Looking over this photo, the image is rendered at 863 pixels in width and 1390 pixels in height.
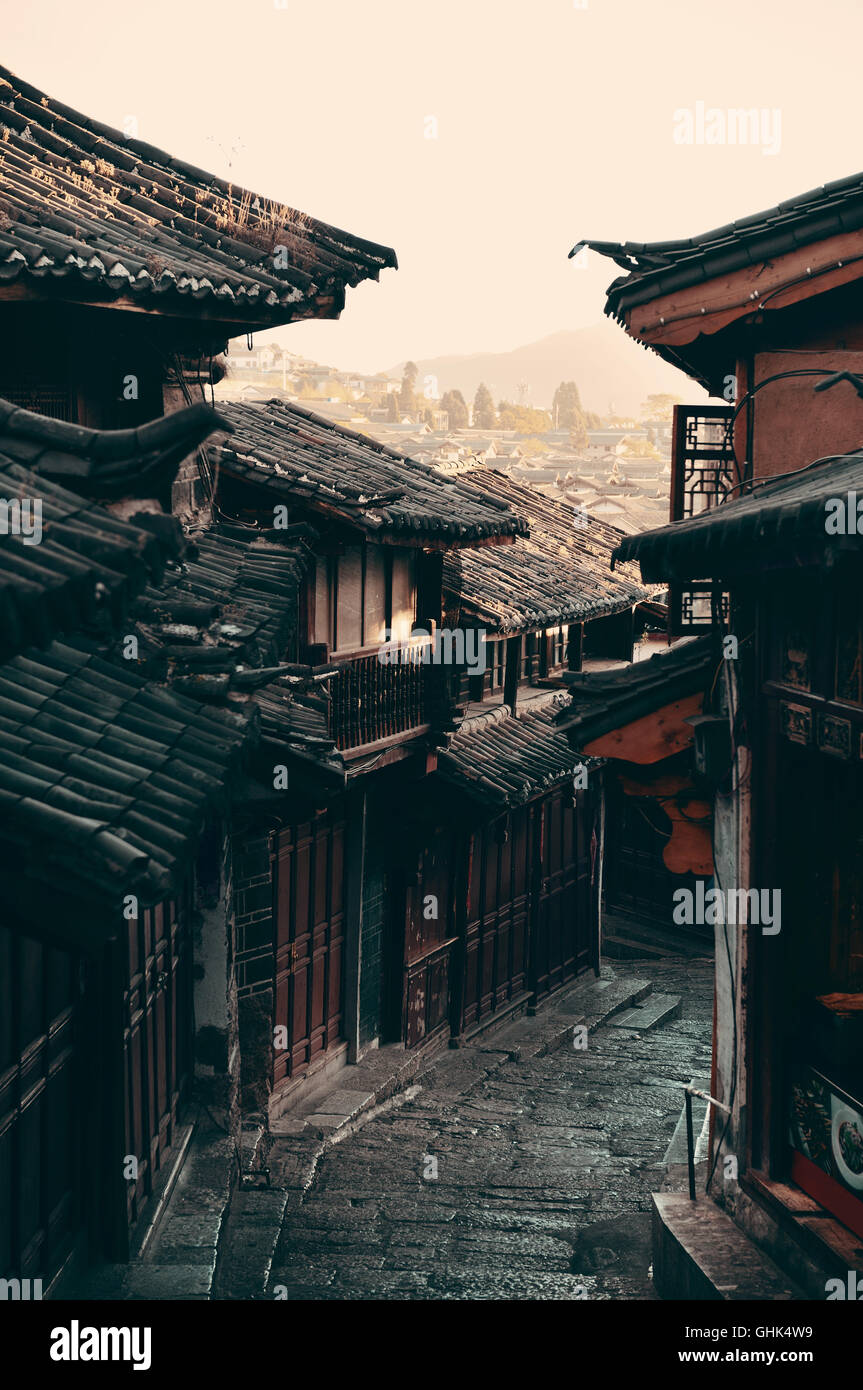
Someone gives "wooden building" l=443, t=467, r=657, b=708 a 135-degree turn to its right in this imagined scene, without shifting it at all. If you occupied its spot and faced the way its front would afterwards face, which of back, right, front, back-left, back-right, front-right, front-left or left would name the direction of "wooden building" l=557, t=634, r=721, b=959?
left

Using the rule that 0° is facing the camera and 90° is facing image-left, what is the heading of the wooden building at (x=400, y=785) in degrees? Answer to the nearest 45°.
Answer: approximately 315°

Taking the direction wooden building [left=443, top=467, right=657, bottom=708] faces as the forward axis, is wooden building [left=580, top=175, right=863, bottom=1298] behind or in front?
in front

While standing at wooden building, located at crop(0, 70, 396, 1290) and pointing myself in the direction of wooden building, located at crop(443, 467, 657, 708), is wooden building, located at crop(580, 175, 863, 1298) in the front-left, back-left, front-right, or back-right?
front-right
